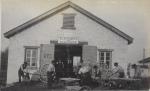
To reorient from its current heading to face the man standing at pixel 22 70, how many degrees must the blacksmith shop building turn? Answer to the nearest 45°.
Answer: approximately 90° to its right

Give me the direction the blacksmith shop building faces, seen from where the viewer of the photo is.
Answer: facing the viewer

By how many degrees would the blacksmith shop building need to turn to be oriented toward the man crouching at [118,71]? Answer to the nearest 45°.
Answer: approximately 90° to its left
